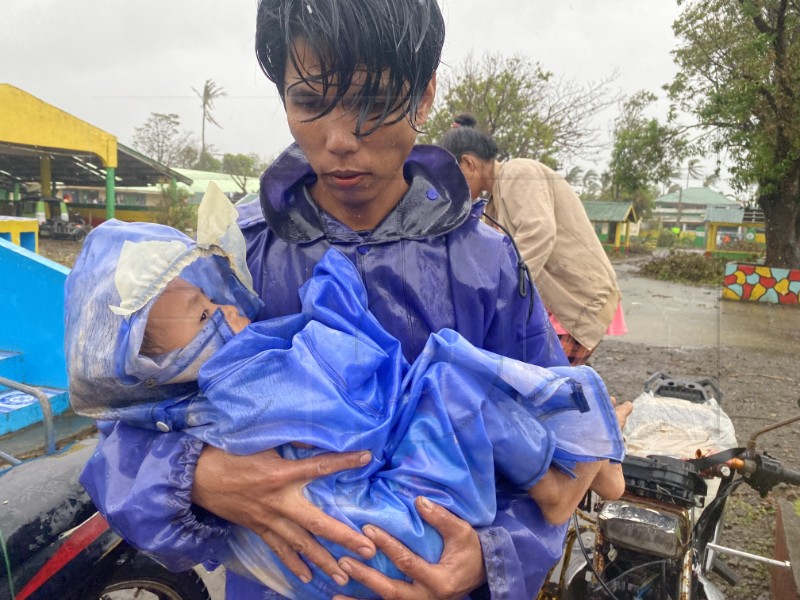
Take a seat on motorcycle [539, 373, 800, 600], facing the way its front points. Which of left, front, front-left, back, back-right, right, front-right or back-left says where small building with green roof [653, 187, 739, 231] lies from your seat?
back

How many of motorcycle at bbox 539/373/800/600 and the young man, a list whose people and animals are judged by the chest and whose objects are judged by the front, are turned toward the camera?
2

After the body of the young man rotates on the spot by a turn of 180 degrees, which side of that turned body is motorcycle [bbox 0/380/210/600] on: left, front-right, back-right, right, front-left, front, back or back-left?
front-left

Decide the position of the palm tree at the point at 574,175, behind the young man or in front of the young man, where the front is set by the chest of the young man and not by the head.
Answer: behind

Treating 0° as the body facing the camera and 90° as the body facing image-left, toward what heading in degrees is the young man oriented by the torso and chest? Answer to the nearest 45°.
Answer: approximately 0°

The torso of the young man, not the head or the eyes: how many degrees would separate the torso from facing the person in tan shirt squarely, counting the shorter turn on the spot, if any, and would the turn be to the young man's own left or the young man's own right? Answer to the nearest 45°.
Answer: approximately 135° to the young man's own left

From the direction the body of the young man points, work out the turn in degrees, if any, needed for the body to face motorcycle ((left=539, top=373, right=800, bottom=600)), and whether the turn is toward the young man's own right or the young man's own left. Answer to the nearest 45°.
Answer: approximately 135° to the young man's own left

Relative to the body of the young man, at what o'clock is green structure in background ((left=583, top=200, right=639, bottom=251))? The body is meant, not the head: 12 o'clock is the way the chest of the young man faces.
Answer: The green structure in background is roughly at 7 o'clock from the young man.

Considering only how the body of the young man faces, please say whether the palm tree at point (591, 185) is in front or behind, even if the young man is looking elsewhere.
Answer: behind

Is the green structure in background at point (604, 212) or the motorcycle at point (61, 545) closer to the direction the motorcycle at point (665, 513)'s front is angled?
the motorcycle
